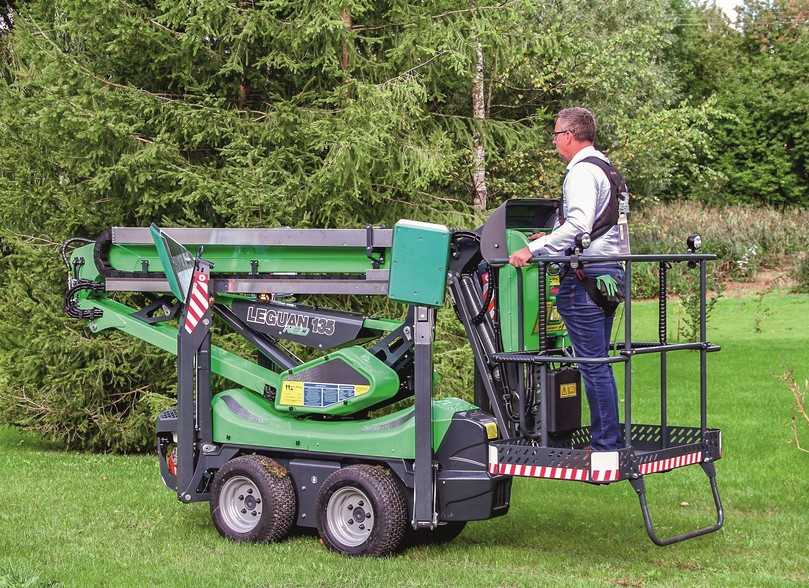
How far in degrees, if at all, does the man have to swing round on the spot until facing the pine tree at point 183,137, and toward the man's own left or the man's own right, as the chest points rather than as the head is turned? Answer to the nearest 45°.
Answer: approximately 45° to the man's own right

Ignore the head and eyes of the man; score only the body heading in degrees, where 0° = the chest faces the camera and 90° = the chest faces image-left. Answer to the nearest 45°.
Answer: approximately 90°

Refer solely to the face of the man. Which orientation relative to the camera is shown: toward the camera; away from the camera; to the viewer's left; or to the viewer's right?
to the viewer's left
